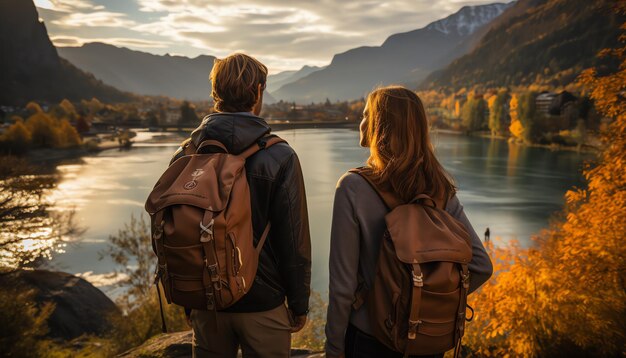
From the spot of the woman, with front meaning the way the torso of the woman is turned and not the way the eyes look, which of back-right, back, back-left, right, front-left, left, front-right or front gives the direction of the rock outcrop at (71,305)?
front

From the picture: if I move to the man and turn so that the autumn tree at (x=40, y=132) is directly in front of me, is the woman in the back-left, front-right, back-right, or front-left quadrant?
back-right

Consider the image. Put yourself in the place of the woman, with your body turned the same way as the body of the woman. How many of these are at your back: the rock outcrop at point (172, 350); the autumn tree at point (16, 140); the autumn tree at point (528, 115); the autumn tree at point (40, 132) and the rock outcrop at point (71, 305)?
0

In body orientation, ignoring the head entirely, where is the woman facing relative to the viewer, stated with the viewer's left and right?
facing away from the viewer and to the left of the viewer

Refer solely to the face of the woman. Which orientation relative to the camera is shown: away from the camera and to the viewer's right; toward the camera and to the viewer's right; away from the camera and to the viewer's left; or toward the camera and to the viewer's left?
away from the camera and to the viewer's left

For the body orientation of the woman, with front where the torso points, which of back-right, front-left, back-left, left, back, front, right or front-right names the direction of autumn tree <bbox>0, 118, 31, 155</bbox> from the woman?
front

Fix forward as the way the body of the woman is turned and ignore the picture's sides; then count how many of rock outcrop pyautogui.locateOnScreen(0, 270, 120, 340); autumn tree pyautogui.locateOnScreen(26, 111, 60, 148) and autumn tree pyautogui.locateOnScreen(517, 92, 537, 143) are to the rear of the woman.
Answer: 0

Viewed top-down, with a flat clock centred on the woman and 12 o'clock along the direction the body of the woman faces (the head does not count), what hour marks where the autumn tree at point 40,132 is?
The autumn tree is roughly at 12 o'clock from the woman.

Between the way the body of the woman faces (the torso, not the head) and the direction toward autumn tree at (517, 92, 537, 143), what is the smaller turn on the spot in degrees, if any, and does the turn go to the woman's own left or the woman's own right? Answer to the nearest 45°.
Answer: approximately 45° to the woman's own right

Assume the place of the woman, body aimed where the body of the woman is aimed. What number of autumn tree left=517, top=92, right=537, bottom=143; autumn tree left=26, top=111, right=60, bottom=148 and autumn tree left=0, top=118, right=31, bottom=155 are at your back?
0
